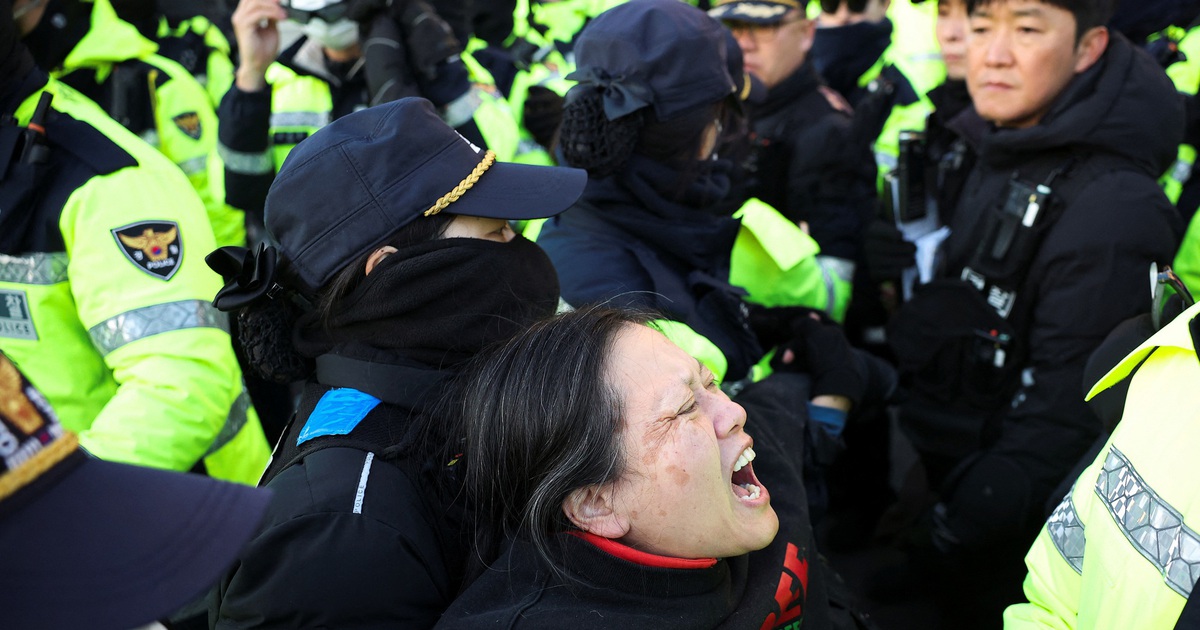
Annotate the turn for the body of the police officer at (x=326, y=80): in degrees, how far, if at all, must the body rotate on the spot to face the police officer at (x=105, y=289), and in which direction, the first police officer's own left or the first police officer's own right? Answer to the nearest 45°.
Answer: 0° — they already face them

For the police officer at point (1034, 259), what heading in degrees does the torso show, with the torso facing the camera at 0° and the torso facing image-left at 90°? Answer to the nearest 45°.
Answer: approximately 45°

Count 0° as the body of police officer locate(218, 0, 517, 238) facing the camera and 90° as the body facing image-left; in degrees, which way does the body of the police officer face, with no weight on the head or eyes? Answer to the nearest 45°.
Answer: approximately 0°

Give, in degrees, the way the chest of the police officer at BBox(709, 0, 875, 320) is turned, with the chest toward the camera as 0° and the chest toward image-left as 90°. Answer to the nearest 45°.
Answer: approximately 45°

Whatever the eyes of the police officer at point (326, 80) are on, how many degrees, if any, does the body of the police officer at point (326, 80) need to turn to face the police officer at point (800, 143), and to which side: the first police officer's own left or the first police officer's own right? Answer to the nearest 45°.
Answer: approximately 90° to the first police officer's own left
